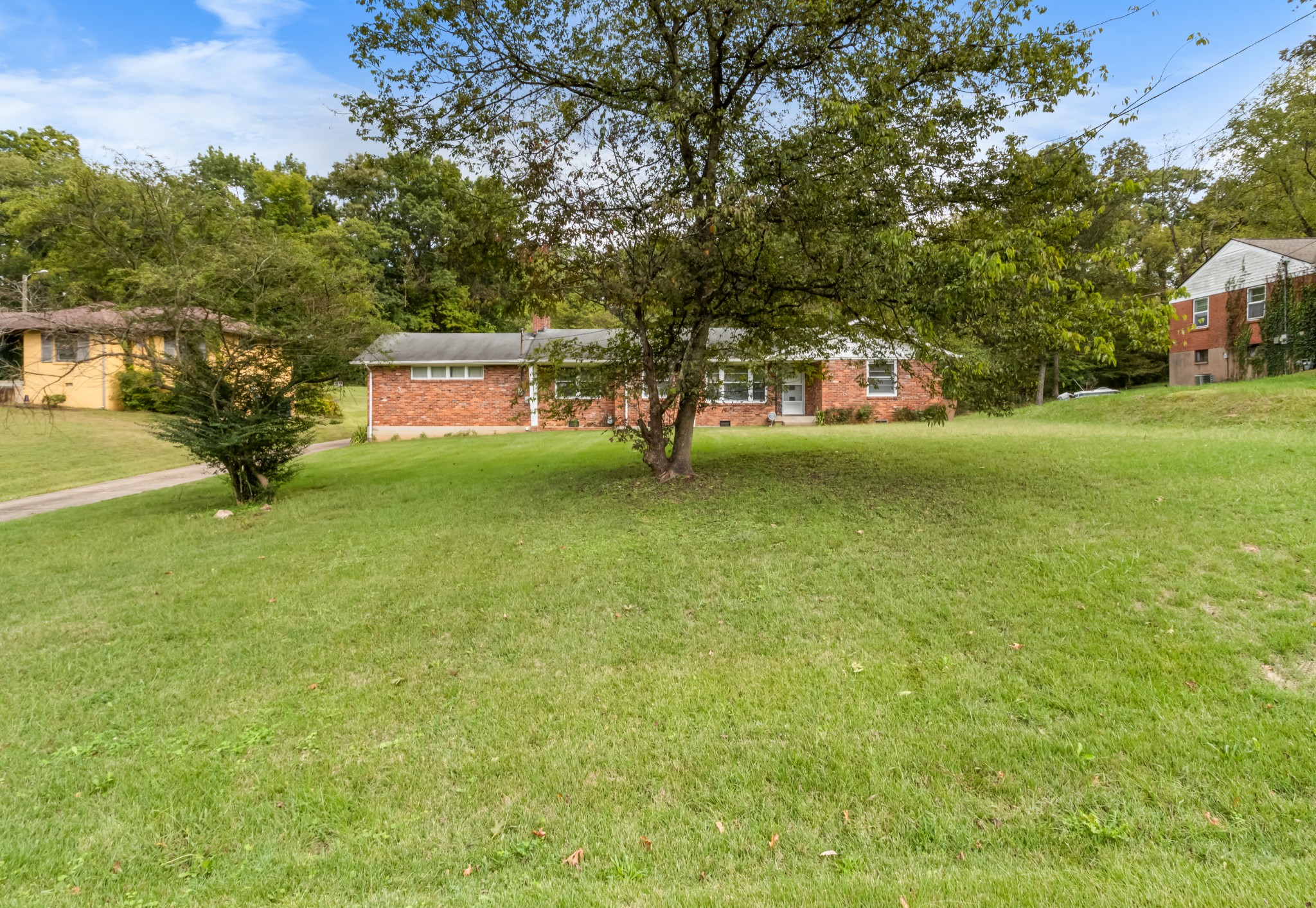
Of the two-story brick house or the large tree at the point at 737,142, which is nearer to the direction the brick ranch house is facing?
the large tree

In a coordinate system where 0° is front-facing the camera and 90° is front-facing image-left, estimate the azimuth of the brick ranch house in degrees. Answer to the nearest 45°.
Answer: approximately 0°

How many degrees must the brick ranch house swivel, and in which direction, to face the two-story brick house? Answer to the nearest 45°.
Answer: approximately 90° to its left

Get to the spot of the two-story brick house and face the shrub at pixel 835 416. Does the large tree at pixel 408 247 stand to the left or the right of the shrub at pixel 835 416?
right

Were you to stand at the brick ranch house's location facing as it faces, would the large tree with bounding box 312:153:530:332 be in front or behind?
behind

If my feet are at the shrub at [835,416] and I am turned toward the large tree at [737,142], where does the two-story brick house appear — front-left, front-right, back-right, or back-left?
back-left
